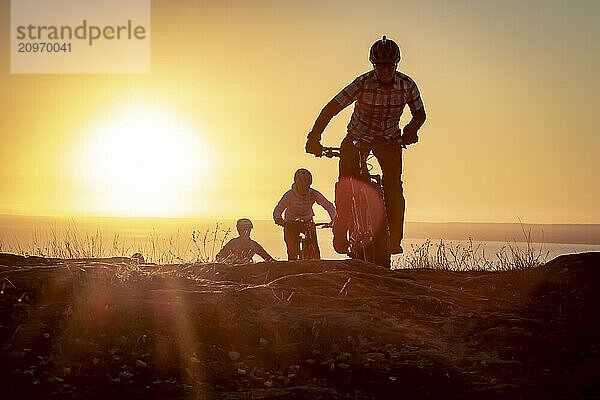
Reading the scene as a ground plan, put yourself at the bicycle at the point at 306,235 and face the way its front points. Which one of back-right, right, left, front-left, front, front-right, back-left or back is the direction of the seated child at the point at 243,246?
back-right

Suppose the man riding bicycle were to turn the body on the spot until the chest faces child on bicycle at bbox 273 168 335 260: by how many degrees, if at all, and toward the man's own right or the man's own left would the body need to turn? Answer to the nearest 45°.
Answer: approximately 180°

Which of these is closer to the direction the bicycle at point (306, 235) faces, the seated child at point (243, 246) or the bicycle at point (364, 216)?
the bicycle

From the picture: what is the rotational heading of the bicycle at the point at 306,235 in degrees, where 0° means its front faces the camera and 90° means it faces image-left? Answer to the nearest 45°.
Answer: approximately 0°

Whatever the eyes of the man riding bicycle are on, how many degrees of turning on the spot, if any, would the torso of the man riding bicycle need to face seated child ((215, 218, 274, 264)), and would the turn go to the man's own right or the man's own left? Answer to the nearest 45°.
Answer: approximately 135° to the man's own right
